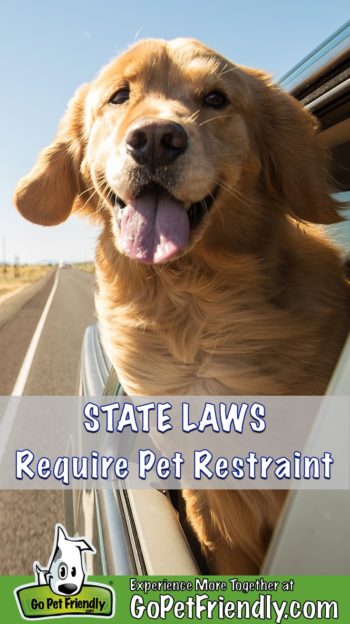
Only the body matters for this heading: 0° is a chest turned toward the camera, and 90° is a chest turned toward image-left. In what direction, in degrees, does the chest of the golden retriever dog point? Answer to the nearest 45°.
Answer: approximately 0°
